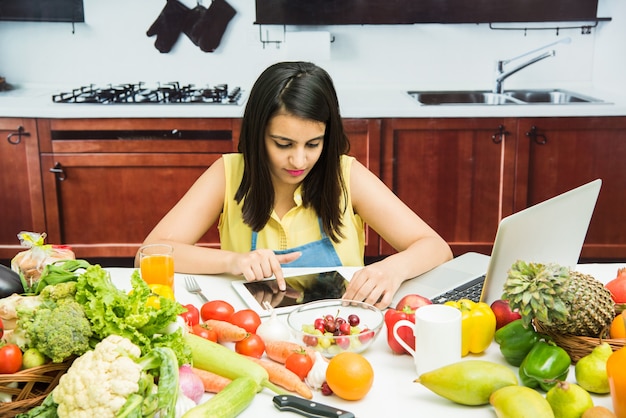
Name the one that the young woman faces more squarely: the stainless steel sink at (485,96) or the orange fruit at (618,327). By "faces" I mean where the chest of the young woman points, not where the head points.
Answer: the orange fruit

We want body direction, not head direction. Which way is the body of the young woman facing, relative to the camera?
toward the camera

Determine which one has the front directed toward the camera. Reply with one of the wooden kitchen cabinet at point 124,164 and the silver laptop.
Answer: the wooden kitchen cabinet

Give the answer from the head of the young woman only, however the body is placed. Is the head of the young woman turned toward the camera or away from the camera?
toward the camera

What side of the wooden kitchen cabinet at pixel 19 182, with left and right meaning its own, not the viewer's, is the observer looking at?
front

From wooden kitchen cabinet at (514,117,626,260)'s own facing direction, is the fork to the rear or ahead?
ahead

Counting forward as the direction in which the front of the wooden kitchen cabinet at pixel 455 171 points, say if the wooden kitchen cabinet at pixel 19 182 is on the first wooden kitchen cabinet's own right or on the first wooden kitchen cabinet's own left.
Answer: on the first wooden kitchen cabinet's own right

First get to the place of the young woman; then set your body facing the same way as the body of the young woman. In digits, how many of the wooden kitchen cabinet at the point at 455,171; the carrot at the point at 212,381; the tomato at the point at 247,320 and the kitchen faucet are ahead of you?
2

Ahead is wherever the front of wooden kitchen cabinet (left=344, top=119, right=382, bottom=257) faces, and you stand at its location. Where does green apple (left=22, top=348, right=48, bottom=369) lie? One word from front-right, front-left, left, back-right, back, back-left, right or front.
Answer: front

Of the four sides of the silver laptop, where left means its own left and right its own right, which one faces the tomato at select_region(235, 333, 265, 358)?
left

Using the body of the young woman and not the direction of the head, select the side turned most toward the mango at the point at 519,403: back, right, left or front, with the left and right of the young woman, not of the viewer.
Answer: front

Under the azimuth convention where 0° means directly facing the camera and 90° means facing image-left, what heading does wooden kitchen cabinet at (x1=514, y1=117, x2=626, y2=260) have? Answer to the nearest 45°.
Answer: approximately 0°

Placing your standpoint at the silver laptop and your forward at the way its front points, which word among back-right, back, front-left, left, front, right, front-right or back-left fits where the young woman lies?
front

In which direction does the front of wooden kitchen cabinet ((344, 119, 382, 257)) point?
toward the camera

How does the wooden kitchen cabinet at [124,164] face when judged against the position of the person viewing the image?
facing the viewer

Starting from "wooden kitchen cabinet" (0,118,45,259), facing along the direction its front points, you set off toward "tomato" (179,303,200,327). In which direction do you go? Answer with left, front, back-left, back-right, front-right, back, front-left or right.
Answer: front

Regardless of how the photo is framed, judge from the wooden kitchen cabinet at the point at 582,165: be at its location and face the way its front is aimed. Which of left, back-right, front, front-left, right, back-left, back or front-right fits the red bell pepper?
front
